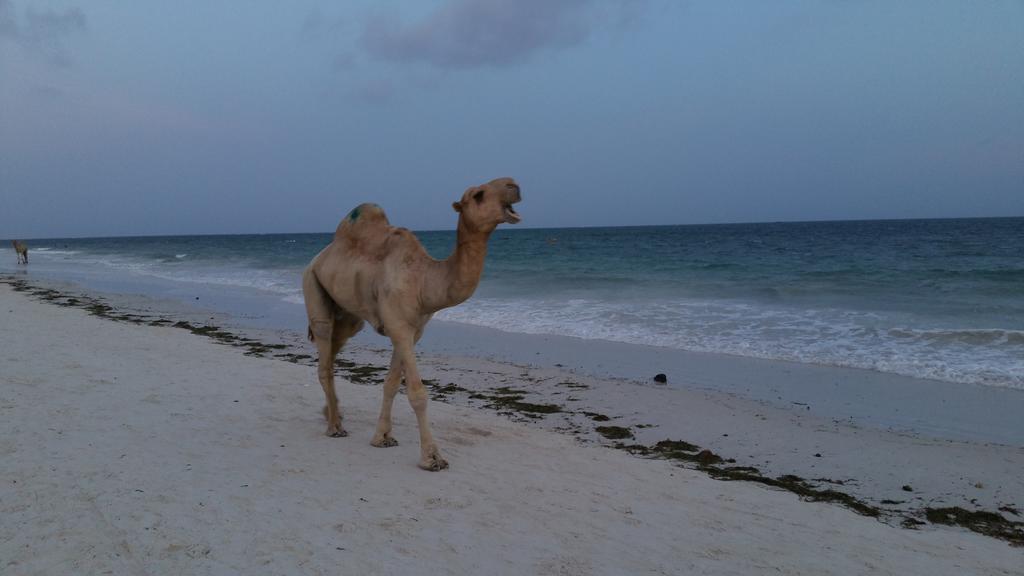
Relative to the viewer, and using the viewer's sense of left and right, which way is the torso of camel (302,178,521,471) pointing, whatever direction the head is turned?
facing the viewer and to the right of the viewer
